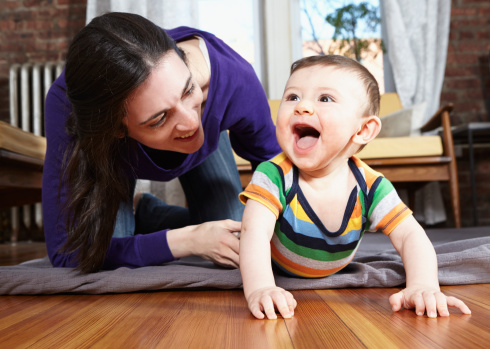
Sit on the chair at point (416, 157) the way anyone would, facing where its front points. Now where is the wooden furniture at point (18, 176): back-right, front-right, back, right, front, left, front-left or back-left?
front-right

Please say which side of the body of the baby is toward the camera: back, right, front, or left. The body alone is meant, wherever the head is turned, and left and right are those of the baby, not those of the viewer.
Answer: front

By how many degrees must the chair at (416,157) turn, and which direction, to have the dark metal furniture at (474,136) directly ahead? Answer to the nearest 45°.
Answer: approximately 135° to its left

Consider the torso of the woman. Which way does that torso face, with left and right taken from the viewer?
facing the viewer

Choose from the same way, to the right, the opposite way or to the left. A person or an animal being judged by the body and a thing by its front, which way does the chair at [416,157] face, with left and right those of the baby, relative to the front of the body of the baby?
the same way

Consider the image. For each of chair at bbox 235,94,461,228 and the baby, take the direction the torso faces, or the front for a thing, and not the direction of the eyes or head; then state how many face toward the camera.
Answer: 2

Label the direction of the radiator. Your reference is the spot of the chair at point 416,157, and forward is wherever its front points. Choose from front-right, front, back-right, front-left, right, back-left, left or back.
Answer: right

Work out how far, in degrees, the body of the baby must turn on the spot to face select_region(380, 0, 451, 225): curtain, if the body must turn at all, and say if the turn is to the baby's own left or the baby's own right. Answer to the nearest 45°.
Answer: approximately 180°
